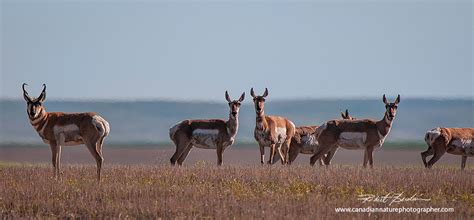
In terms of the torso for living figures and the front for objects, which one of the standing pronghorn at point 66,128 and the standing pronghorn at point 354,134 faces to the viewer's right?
the standing pronghorn at point 354,134

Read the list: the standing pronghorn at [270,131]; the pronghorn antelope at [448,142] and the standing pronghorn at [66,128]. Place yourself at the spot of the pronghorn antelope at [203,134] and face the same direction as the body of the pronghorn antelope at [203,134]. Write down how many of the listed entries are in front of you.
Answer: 2

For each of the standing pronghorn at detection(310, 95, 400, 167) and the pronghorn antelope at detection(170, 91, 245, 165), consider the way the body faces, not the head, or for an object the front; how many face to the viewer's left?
0

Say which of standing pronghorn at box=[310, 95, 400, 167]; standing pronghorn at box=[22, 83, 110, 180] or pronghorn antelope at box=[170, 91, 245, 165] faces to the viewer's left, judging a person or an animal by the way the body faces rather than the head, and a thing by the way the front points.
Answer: standing pronghorn at box=[22, 83, 110, 180]

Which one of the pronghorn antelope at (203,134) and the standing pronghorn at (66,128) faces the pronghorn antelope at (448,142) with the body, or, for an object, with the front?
the pronghorn antelope at (203,134)

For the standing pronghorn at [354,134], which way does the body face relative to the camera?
to the viewer's right

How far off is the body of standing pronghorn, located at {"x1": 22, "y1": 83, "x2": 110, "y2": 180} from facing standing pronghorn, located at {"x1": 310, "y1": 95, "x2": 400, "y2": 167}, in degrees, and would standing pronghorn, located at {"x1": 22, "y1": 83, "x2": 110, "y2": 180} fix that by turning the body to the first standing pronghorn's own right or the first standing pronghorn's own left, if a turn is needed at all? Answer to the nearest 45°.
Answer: approximately 180°

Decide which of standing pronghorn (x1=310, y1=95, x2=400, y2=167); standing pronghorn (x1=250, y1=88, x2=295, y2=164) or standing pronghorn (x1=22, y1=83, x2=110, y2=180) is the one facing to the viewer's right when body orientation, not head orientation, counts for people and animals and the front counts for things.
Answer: standing pronghorn (x1=310, y1=95, x2=400, y2=167)

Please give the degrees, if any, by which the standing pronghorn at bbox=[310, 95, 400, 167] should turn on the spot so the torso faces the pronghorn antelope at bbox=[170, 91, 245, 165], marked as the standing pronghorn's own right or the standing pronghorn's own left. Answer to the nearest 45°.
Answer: approximately 180°

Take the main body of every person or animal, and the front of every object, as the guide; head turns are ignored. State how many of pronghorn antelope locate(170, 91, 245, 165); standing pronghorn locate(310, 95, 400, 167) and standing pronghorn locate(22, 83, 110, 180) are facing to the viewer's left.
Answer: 1

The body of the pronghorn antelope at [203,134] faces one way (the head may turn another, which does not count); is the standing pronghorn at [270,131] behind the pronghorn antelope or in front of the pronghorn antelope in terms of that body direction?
in front

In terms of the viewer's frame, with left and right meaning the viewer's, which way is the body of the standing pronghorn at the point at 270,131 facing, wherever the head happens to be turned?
facing the viewer and to the left of the viewer

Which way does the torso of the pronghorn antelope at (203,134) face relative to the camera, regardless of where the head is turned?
to the viewer's right

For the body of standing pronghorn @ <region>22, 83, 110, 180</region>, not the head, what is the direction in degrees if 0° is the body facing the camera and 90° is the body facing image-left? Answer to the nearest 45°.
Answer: approximately 90°

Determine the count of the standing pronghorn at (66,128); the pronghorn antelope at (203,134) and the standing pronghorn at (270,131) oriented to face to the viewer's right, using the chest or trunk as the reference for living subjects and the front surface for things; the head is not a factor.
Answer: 1
